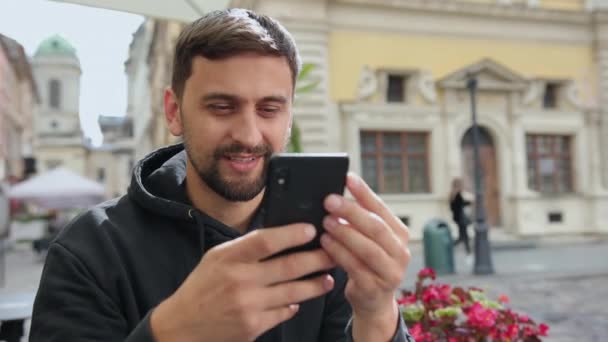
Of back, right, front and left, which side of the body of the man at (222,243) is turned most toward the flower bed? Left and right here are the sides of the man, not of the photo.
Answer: left

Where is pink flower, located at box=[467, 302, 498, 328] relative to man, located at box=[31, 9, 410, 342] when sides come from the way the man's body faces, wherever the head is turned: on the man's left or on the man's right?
on the man's left

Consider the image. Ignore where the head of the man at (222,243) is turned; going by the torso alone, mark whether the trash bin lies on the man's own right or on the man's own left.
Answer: on the man's own left

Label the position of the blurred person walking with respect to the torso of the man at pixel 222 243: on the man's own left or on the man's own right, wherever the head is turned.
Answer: on the man's own left

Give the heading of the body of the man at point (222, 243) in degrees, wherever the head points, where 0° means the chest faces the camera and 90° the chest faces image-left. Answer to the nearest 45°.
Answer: approximately 315°

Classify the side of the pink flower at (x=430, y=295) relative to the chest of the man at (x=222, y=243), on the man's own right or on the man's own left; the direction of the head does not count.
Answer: on the man's own left

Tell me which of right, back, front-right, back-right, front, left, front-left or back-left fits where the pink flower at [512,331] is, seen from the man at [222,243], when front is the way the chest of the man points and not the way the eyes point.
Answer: left

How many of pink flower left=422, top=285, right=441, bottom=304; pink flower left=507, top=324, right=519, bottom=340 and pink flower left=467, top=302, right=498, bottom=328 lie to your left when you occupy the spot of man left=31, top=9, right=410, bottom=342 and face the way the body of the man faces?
3
